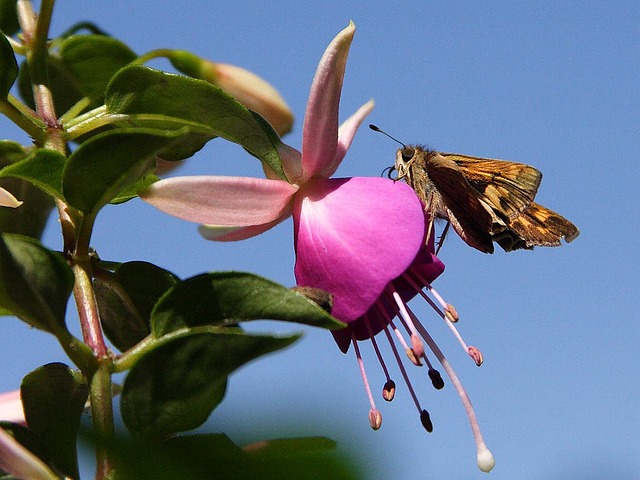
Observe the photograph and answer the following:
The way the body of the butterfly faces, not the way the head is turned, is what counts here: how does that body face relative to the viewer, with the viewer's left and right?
facing to the left of the viewer

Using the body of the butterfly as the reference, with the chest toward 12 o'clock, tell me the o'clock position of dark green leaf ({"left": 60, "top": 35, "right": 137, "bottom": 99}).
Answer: The dark green leaf is roughly at 12 o'clock from the butterfly.

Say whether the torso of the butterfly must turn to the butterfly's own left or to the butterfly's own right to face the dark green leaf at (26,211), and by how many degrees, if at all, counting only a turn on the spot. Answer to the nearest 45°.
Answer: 0° — it already faces it
